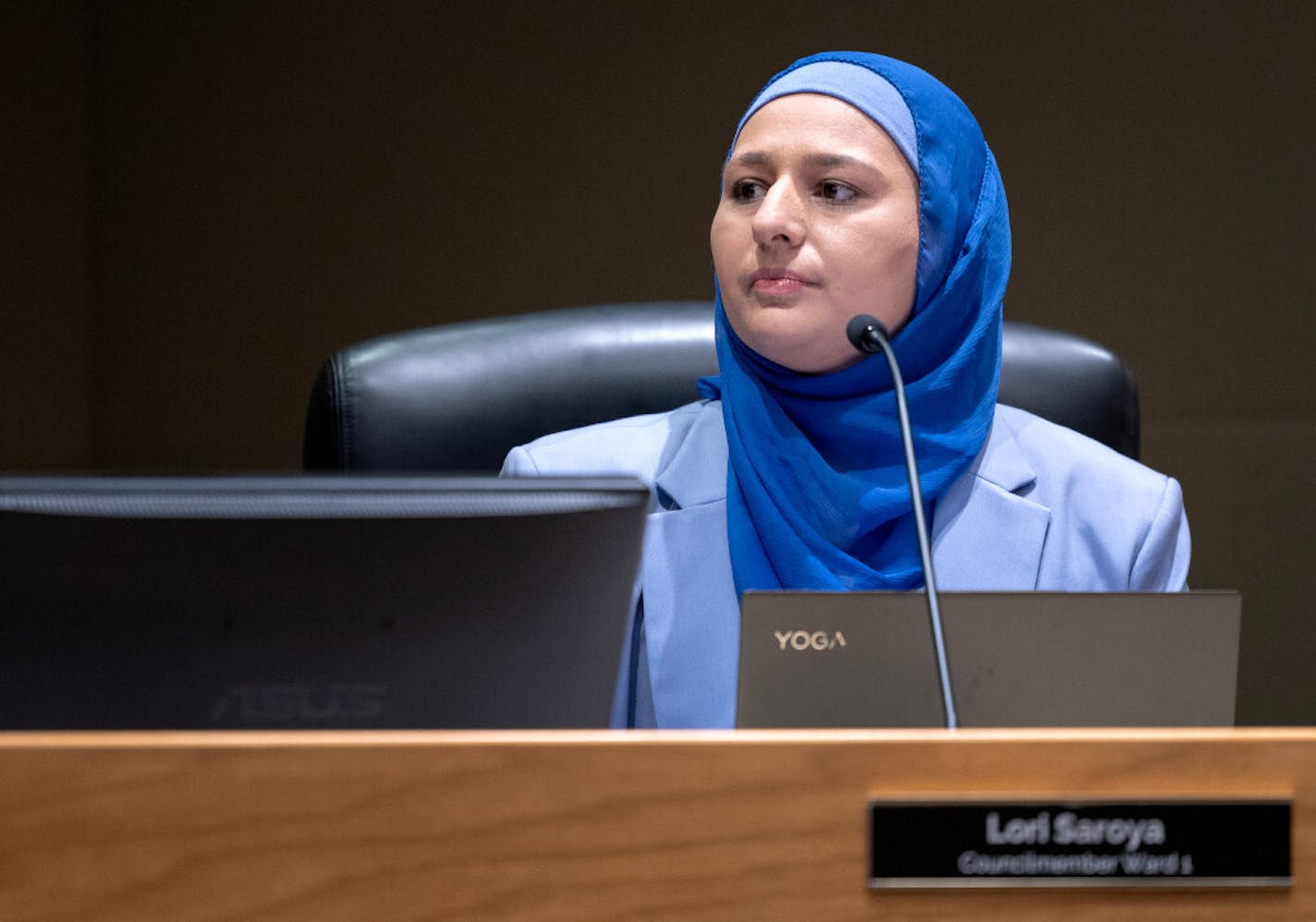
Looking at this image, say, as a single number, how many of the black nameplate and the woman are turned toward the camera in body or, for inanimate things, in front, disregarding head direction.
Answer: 2

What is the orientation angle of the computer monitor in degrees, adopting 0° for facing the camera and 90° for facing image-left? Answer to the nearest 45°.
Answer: approximately 180°

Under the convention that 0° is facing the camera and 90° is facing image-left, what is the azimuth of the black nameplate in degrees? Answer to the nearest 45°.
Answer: approximately 0°

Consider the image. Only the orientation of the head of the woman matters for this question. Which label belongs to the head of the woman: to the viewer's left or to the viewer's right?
to the viewer's left

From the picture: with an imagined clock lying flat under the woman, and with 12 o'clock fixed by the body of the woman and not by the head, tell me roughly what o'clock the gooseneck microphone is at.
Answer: The gooseneck microphone is roughly at 12 o'clock from the woman.

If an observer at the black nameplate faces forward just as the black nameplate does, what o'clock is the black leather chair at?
The black leather chair is roughly at 5 o'clock from the black nameplate.

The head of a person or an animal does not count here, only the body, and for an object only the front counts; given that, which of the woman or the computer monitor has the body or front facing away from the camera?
the computer monitor
